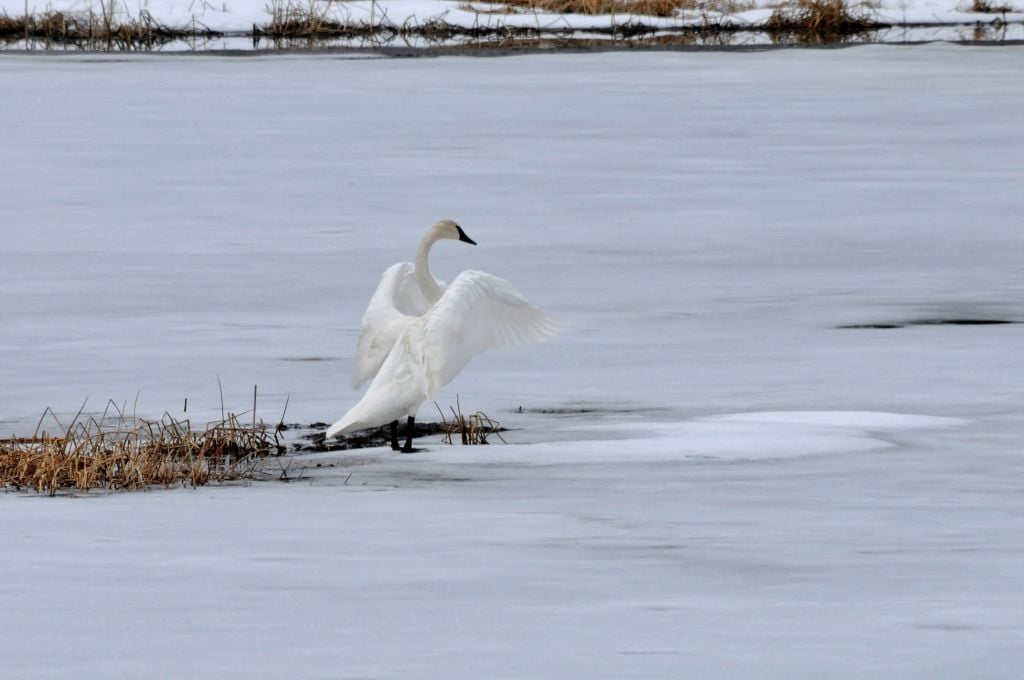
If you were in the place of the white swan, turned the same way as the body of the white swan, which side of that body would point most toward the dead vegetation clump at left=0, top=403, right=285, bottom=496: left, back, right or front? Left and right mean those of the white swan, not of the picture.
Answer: back

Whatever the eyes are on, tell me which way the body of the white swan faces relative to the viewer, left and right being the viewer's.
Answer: facing away from the viewer and to the right of the viewer

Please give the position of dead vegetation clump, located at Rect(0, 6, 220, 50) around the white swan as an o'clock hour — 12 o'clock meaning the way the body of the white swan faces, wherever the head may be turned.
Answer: The dead vegetation clump is roughly at 10 o'clock from the white swan.

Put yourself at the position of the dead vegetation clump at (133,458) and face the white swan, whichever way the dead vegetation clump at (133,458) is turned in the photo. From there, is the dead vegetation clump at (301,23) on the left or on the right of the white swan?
left

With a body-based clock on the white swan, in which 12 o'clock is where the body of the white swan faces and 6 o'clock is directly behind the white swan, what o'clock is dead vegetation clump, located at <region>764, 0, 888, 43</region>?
The dead vegetation clump is roughly at 11 o'clock from the white swan.
